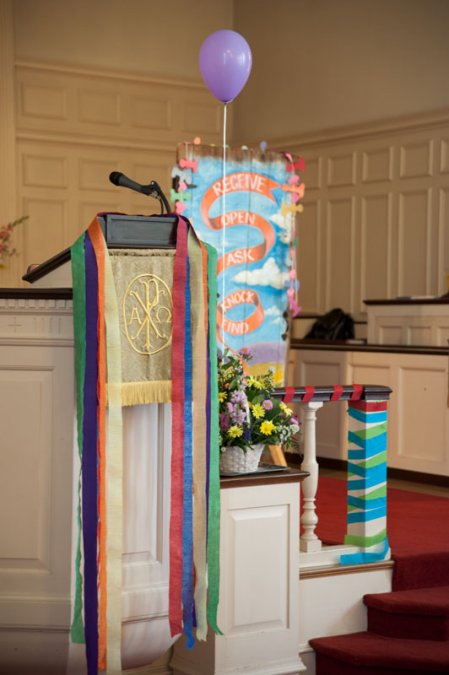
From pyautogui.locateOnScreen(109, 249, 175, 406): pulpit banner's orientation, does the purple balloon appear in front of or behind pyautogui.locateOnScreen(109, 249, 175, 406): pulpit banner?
behind

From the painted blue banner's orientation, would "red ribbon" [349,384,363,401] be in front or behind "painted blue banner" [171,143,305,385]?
in front

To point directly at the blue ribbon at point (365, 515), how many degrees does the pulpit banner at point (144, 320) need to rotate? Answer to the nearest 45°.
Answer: approximately 135° to its left

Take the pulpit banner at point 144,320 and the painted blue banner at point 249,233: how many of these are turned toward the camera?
2

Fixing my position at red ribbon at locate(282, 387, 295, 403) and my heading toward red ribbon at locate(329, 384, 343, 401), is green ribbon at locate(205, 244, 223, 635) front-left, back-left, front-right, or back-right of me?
back-right

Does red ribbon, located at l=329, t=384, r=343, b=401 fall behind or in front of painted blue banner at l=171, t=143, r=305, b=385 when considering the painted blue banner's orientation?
in front

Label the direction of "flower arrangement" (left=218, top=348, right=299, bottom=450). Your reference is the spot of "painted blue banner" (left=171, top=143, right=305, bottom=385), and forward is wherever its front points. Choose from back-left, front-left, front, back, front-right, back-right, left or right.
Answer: front

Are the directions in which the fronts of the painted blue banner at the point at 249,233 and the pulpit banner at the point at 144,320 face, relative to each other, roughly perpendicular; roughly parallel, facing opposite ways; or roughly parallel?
roughly parallel

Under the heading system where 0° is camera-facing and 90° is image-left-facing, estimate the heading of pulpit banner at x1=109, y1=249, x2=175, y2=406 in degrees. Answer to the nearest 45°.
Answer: approximately 0°

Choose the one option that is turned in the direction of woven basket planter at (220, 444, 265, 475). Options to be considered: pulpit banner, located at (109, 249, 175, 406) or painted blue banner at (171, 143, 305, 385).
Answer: the painted blue banner

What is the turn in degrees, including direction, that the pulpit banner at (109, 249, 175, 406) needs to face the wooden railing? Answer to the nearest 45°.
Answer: approximately 135° to its left
